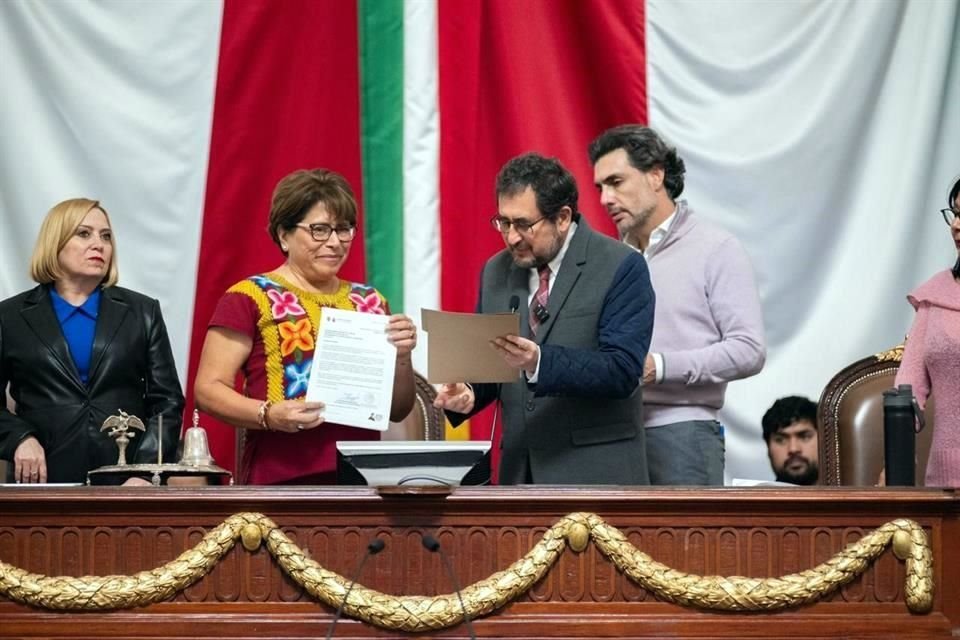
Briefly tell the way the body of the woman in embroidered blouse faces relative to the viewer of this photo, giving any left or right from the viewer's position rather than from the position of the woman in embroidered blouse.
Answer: facing the viewer and to the right of the viewer

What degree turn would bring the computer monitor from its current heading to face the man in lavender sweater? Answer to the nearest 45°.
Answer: approximately 45° to its right

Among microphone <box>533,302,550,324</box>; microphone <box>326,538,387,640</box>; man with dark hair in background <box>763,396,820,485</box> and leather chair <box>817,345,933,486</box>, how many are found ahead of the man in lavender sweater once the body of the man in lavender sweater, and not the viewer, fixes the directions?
2

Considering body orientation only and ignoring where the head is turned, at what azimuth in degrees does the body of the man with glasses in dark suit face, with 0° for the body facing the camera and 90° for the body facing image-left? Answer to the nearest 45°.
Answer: approximately 45°

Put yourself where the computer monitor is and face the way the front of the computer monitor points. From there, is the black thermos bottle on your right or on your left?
on your right

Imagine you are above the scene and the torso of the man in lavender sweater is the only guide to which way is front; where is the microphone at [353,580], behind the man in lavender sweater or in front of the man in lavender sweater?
in front

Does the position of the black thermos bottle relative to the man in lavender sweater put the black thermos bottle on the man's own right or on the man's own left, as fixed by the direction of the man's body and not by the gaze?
on the man's own left

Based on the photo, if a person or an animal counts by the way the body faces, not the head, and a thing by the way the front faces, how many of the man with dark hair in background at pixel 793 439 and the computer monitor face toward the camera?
1

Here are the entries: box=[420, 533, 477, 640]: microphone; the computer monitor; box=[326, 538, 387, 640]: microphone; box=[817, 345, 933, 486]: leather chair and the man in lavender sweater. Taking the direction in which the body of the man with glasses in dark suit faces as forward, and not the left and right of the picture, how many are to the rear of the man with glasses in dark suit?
2

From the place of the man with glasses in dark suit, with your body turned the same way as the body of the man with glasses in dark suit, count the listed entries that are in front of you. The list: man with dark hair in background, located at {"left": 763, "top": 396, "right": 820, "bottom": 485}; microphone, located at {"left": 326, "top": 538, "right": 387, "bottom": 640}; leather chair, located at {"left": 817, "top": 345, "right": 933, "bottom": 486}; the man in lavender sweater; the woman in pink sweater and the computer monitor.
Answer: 2

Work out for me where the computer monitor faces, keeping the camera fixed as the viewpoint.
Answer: facing away from the viewer

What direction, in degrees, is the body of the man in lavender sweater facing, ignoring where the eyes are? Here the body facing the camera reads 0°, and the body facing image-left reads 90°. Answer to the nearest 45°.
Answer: approximately 45°
